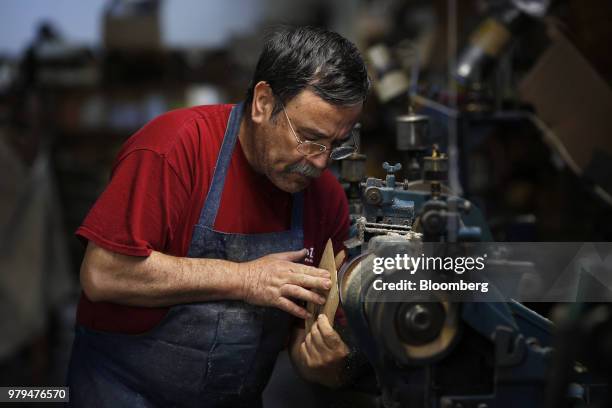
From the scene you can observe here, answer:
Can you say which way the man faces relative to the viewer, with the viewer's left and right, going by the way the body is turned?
facing the viewer and to the right of the viewer

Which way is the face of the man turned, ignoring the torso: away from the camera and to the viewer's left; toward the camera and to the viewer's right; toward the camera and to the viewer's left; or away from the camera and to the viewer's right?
toward the camera and to the viewer's right
